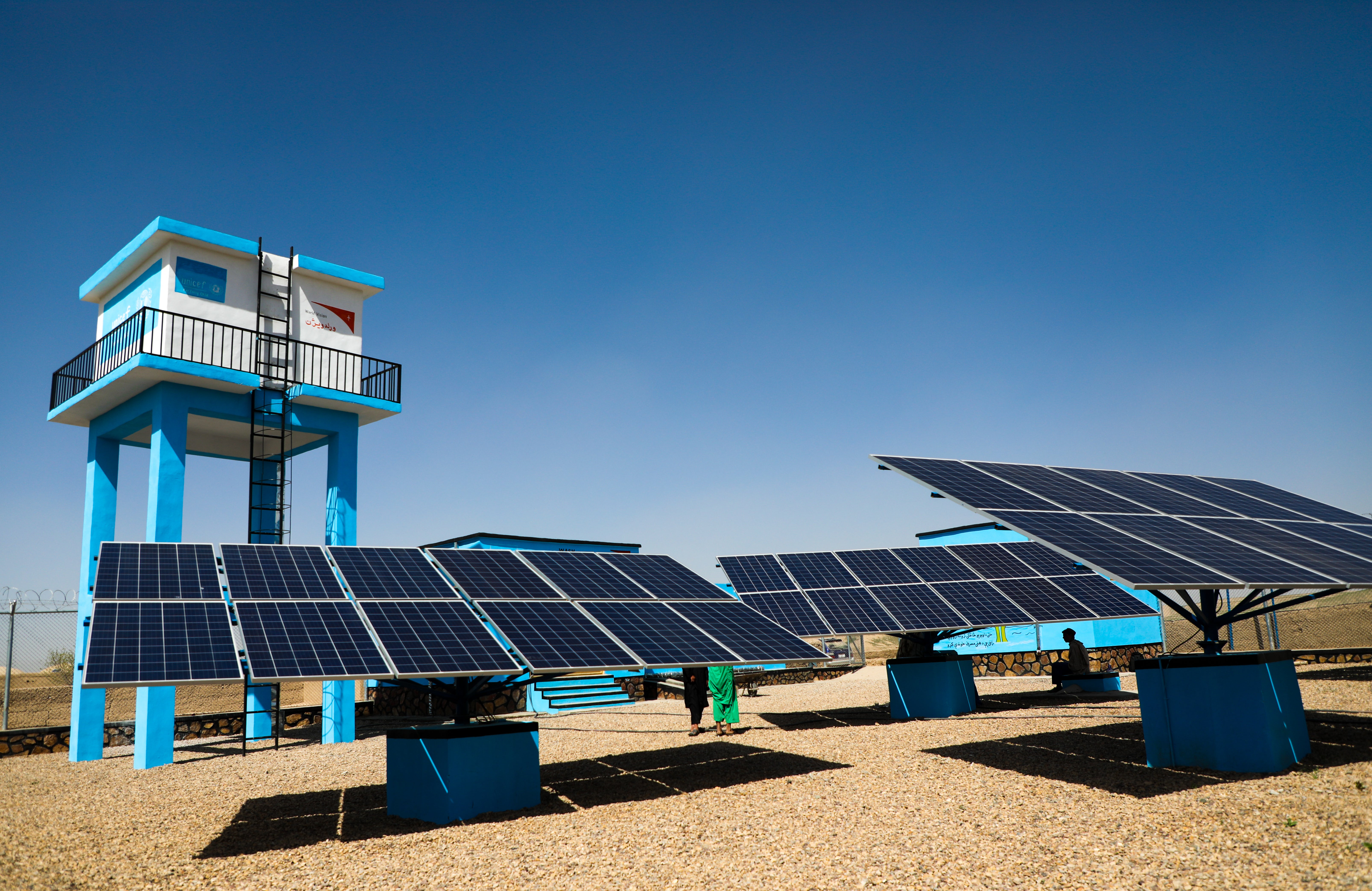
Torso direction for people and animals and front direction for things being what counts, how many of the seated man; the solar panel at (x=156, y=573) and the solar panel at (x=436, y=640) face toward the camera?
2

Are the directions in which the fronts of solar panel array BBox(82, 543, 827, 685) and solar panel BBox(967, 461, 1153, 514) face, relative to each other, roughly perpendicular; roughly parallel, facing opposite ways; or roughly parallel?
roughly parallel

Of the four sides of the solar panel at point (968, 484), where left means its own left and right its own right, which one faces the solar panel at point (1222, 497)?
left

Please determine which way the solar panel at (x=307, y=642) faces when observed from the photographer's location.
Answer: facing the viewer

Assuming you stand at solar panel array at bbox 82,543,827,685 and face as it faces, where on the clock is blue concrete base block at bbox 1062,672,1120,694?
The blue concrete base block is roughly at 8 o'clock from the solar panel array.

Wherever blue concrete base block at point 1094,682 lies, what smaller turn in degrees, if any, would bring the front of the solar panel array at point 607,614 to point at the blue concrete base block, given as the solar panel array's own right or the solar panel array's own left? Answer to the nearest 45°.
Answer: approximately 90° to the solar panel array's own left

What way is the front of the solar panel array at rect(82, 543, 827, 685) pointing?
toward the camera

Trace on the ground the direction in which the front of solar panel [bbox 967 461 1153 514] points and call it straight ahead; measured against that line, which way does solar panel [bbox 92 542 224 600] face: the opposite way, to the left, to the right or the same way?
the same way

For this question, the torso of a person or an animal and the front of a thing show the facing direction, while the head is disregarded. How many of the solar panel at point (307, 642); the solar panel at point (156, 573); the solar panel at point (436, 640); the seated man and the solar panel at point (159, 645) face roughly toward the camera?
4

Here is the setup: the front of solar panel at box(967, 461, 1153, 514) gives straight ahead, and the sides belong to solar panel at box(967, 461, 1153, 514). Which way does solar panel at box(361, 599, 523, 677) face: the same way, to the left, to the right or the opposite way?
the same way
